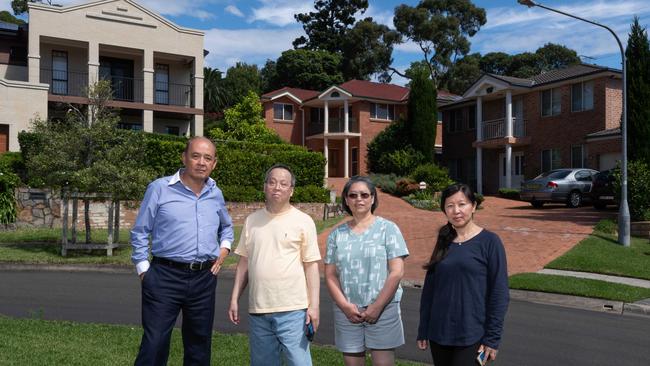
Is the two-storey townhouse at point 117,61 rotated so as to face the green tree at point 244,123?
no

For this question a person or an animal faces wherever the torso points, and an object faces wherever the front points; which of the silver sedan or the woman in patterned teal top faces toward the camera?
the woman in patterned teal top

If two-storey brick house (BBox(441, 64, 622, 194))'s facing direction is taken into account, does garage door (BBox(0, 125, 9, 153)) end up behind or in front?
in front

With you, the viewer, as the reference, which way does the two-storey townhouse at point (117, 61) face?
facing the viewer and to the right of the viewer

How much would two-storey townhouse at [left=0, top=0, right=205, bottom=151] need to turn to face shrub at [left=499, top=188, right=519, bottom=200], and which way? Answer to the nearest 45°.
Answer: approximately 45° to its left

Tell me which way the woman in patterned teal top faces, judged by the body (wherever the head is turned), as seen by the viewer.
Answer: toward the camera

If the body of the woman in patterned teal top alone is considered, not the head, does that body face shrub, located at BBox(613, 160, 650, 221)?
no

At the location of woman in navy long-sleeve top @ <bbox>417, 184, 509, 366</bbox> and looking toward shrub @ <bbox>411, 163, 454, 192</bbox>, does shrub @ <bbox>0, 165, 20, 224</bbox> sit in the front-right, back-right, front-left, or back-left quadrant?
front-left

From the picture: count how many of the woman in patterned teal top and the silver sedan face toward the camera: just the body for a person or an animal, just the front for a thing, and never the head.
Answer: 1

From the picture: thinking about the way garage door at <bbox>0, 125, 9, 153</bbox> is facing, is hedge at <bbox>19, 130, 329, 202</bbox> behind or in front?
in front

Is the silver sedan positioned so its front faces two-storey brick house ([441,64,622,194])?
no

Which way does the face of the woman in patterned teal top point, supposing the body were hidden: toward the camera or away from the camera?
toward the camera
